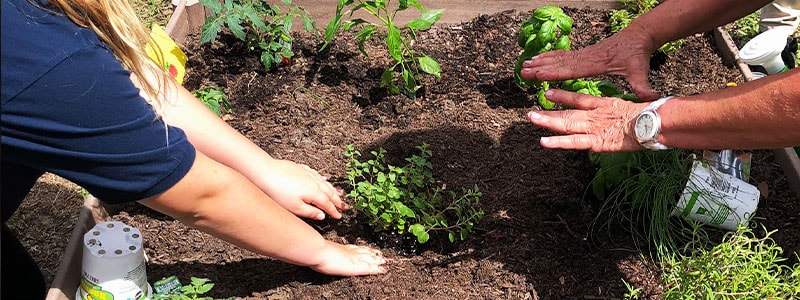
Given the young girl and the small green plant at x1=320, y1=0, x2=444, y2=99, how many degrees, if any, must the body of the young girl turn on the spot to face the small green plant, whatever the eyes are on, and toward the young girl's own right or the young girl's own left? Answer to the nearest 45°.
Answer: approximately 45° to the young girl's own left

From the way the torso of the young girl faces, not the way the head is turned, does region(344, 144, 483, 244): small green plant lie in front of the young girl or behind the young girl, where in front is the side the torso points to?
in front

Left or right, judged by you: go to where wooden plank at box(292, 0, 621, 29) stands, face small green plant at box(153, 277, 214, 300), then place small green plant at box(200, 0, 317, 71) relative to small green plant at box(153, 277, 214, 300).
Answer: right

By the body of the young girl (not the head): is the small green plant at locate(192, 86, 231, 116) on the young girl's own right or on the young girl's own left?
on the young girl's own left

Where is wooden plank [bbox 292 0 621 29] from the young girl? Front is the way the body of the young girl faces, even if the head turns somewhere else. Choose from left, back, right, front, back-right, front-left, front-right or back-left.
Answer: front-left

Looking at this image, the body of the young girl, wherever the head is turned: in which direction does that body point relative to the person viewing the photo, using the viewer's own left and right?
facing to the right of the viewer

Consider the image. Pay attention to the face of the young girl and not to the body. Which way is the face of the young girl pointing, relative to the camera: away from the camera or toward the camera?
away from the camera

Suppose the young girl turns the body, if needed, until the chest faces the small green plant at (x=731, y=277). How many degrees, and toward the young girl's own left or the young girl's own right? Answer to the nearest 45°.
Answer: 0° — they already face it
